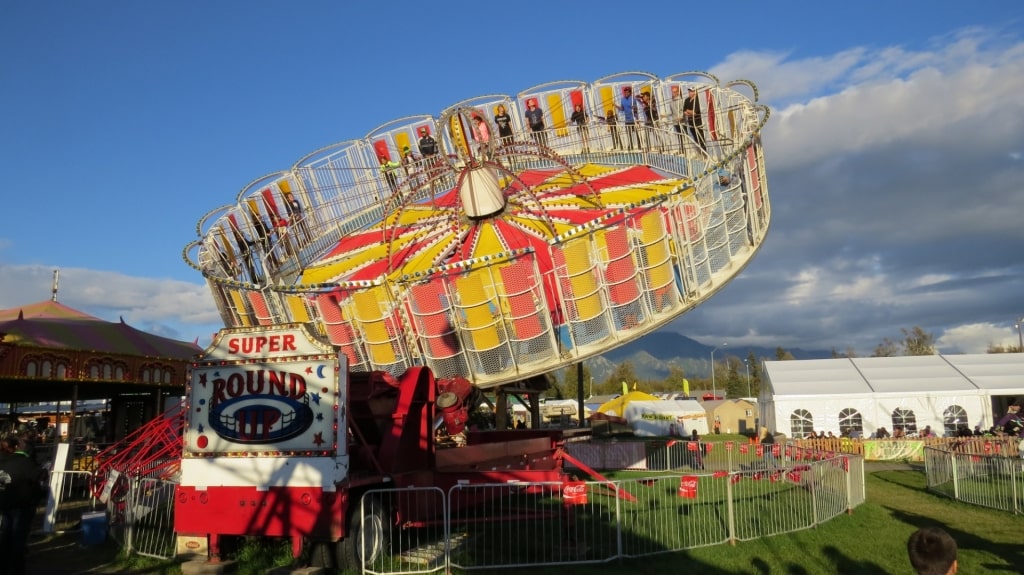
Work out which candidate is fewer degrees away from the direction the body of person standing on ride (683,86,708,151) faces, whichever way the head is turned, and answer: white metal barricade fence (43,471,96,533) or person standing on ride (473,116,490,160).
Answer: the white metal barricade fence

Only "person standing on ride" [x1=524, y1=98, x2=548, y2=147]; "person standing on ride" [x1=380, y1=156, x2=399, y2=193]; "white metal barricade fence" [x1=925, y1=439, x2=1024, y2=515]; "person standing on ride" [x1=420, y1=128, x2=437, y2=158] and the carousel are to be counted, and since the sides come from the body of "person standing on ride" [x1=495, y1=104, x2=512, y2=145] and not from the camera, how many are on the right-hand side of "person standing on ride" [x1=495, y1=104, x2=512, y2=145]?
3

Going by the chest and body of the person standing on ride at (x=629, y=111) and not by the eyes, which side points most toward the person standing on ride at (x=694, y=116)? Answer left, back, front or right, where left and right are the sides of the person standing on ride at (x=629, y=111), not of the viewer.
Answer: left

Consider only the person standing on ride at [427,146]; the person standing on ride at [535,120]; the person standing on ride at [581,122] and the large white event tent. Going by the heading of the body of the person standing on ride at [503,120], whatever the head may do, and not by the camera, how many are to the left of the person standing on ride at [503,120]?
3

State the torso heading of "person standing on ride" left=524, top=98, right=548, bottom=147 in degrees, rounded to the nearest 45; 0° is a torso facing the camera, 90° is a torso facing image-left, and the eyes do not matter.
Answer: approximately 0°

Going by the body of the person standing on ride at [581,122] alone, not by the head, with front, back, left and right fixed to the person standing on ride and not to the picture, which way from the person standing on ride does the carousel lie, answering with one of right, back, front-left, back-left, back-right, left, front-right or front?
right

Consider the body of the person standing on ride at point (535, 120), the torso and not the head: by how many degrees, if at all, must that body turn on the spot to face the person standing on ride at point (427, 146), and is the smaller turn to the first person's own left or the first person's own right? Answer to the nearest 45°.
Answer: approximately 90° to the first person's own right

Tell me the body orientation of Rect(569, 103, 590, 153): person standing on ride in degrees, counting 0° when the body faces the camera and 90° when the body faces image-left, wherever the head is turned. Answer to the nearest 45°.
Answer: approximately 0°

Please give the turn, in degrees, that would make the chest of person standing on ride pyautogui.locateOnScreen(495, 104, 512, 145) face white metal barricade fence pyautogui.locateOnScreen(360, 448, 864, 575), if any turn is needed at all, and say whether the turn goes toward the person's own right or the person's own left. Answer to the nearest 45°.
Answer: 0° — they already face it

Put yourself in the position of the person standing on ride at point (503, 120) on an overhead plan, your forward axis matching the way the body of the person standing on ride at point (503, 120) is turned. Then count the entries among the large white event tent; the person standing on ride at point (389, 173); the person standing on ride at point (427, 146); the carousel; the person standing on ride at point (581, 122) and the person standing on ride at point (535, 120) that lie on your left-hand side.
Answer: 3

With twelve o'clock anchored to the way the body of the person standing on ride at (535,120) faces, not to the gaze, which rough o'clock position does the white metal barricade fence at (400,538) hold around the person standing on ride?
The white metal barricade fence is roughly at 12 o'clock from the person standing on ride.

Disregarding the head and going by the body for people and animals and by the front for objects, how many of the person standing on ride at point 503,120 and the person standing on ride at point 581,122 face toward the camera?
2
